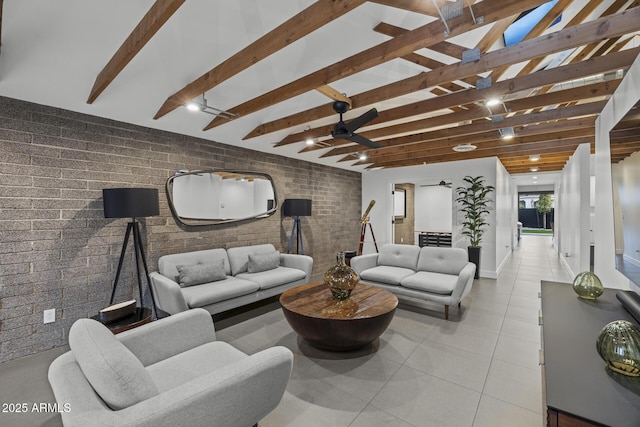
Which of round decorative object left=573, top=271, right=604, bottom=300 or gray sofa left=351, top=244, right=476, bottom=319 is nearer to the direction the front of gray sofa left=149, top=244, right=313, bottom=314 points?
the round decorative object

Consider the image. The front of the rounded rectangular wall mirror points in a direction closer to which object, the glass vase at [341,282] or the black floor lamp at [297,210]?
the glass vase

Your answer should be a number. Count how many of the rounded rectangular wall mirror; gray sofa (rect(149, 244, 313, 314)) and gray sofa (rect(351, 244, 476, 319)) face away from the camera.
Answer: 0

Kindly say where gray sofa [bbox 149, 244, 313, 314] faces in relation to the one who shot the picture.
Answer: facing the viewer and to the right of the viewer

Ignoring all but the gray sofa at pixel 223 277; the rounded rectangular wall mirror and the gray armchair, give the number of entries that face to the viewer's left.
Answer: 0

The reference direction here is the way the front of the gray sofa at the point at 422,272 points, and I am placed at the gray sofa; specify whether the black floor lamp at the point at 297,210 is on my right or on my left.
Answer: on my right

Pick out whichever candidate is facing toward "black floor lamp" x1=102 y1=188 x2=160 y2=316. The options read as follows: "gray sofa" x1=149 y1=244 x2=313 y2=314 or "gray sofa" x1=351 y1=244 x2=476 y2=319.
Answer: "gray sofa" x1=351 y1=244 x2=476 y2=319

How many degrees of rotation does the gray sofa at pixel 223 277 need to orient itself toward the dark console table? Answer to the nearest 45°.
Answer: approximately 45° to its right

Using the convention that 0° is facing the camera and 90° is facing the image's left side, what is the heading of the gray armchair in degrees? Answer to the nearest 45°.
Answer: approximately 225°

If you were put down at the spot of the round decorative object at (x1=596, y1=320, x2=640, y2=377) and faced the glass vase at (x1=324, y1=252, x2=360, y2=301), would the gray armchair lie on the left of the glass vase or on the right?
left

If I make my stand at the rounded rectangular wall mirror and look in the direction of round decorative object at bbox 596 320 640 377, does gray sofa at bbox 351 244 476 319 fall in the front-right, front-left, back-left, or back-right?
front-left

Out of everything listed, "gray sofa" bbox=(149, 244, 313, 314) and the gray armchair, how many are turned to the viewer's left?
0

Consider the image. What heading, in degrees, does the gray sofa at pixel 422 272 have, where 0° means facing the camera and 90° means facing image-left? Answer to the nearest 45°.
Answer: approximately 45°

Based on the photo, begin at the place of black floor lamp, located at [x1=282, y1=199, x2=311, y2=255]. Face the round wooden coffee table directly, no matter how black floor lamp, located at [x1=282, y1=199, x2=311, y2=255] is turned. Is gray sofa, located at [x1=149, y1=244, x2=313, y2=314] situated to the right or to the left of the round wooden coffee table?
right

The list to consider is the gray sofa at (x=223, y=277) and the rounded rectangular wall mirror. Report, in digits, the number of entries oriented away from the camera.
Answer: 0

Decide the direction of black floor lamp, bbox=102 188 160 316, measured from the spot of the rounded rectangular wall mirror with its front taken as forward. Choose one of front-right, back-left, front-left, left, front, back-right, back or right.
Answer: right

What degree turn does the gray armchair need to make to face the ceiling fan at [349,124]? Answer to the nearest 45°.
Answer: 0° — it already faces it

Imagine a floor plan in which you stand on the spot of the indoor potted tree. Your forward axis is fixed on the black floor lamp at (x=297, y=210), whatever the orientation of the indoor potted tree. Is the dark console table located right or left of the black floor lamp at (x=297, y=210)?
left
